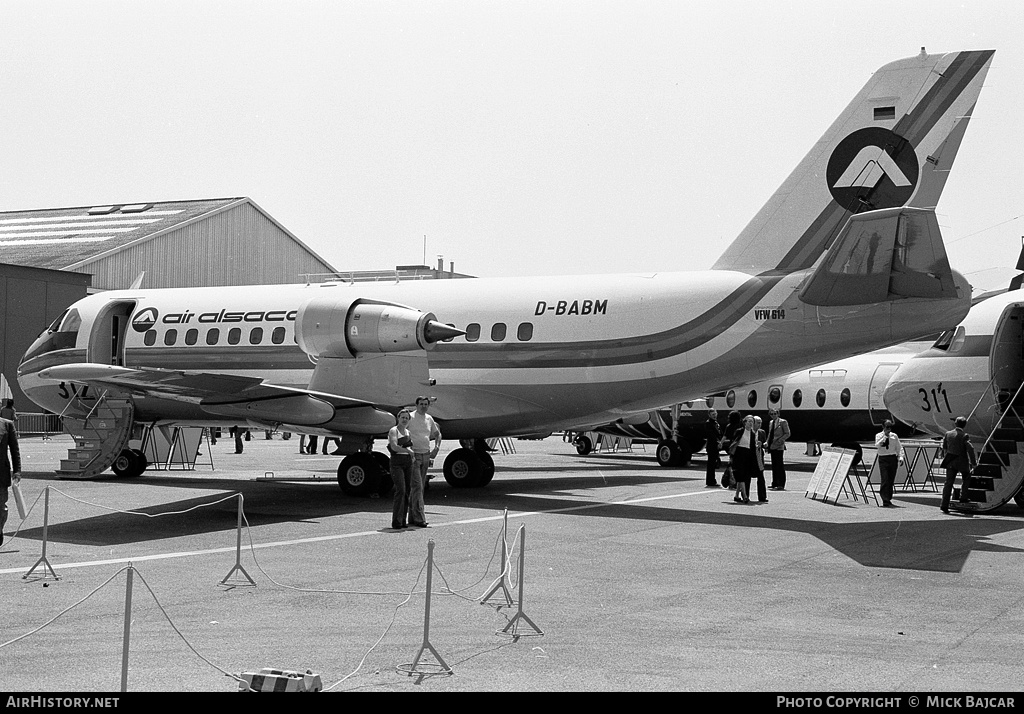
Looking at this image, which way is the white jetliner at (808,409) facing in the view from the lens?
facing the viewer and to the right of the viewer

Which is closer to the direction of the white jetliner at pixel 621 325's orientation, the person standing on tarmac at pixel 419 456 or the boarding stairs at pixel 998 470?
the person standing on tarmac

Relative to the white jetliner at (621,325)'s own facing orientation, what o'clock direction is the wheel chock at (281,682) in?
The wheel chock is roughly at 8 o'clock from the white jetliner.

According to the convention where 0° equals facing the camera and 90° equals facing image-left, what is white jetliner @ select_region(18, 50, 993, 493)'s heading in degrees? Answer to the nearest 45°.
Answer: approximately 135°

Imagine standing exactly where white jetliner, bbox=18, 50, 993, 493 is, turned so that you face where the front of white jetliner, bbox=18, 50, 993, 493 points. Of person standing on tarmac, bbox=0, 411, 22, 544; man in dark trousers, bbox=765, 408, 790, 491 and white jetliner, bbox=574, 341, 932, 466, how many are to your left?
1

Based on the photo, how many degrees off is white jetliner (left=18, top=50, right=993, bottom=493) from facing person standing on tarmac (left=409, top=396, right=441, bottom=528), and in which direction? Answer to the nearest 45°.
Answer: approximately 90° to its left

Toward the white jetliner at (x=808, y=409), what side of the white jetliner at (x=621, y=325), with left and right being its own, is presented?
right
